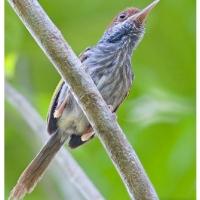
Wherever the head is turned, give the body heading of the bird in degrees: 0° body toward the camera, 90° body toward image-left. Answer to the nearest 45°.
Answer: approximately 315°
